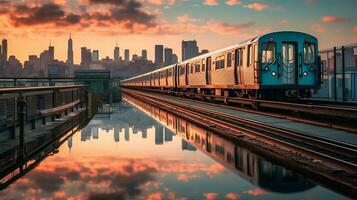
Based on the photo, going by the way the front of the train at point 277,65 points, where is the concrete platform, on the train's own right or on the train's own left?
on the train's own right

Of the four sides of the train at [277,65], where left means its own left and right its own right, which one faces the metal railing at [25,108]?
right

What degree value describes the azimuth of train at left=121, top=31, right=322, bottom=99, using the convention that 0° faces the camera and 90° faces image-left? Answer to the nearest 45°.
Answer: approximately 315°

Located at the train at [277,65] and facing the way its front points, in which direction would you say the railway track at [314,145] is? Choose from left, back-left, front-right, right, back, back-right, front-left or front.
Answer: front-right
